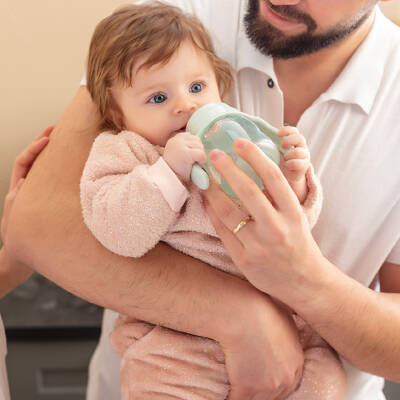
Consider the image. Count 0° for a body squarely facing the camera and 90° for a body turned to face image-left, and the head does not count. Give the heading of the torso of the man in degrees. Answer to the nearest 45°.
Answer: approximately 0°
